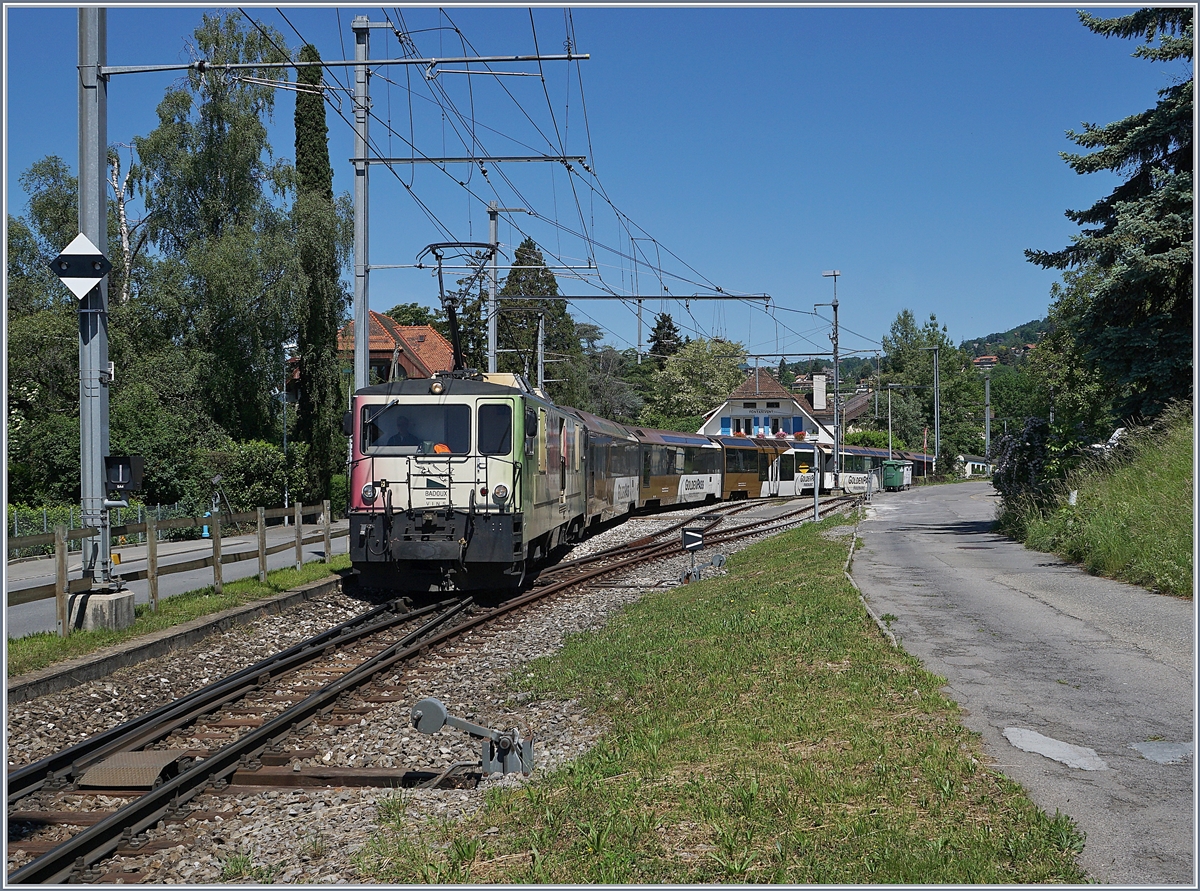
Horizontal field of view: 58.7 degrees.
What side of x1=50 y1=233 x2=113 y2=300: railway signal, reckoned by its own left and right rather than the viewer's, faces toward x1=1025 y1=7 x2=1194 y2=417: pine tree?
left

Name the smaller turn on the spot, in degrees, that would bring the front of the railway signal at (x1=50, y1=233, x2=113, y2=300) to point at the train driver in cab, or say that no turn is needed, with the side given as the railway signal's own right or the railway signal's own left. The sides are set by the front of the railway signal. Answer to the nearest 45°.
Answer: approximately 135° to the railway signal's own left

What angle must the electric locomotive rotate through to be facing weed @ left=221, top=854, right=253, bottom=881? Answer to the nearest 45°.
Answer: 0° — it already faces it

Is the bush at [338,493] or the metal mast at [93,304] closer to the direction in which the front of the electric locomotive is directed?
the metal mast

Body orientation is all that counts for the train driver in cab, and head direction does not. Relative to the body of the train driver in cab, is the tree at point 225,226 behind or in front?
behind

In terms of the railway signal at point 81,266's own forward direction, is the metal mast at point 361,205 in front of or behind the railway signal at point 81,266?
behind

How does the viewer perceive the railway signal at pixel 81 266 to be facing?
facing the viewer

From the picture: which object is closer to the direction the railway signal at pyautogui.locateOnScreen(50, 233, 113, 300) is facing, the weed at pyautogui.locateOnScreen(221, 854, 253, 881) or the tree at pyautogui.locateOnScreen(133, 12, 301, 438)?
the weed

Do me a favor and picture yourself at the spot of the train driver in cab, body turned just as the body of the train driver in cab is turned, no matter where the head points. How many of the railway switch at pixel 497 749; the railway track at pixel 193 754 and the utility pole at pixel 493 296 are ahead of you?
2

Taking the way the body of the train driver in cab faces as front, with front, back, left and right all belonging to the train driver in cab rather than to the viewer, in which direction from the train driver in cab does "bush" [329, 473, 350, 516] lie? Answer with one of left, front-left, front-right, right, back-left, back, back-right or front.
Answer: back

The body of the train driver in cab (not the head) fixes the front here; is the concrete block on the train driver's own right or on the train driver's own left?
on the train driver's own right

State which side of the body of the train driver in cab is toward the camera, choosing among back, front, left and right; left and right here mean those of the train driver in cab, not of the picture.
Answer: front

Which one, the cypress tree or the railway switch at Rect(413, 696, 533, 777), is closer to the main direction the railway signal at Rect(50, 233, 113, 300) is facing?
the railway switch

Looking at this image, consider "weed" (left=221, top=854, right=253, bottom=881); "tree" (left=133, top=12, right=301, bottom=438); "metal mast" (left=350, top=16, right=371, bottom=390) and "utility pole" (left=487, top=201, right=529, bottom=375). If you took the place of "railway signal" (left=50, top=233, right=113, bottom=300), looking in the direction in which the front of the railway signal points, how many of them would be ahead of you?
1

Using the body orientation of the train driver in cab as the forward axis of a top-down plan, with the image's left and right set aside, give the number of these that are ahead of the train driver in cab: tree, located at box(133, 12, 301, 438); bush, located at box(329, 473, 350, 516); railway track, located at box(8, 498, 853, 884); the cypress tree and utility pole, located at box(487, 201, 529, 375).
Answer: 1

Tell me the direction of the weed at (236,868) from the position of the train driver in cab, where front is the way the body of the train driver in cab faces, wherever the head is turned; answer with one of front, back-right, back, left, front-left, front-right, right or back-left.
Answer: front

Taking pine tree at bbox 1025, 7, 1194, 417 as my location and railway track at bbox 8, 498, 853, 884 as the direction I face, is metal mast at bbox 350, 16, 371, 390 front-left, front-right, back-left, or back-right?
front-right
